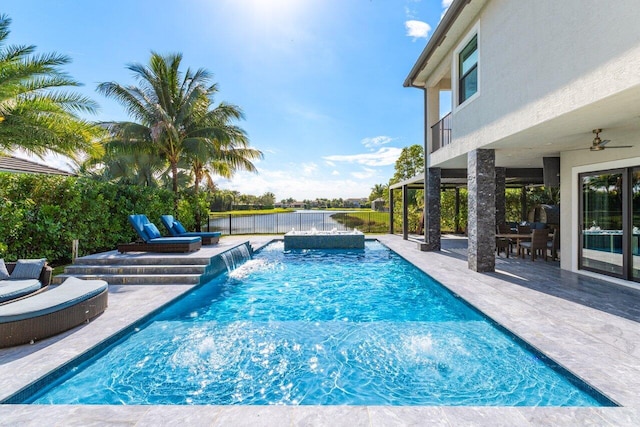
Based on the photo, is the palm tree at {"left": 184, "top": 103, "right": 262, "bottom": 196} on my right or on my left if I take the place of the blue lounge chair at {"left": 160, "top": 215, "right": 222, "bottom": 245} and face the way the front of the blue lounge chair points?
on my left

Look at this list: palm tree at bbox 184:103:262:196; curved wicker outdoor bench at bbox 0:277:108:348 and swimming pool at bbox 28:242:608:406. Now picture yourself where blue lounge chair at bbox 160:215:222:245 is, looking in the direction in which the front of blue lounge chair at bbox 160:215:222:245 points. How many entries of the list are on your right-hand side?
2

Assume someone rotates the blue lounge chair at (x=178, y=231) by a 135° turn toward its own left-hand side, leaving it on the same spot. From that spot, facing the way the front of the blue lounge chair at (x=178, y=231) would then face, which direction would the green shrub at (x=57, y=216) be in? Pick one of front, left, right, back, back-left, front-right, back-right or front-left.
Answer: left

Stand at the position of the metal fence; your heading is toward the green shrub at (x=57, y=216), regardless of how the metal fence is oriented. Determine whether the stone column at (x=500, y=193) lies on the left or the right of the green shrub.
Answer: left

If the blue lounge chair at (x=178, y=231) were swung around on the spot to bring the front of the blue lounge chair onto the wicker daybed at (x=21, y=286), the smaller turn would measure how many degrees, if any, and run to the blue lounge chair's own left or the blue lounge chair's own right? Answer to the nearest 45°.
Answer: approximately 90° to the blue lounge chair's own right

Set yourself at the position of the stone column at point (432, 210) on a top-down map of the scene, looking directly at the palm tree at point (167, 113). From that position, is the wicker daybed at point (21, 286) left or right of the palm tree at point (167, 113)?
left

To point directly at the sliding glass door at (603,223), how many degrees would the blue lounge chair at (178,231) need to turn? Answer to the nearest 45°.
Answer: approximately 45° to its right

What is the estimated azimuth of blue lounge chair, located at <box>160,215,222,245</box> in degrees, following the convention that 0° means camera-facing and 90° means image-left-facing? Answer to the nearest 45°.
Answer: approximately 270°

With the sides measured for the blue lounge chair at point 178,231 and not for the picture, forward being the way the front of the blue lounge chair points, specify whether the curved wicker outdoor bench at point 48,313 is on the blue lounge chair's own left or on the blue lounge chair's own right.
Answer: on the blue lounge chair's own right

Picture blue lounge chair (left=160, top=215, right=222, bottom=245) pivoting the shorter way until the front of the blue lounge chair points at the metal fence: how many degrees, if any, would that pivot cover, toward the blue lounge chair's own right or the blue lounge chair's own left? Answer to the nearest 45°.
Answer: approximately 45° to the blue lounge chair's own left
